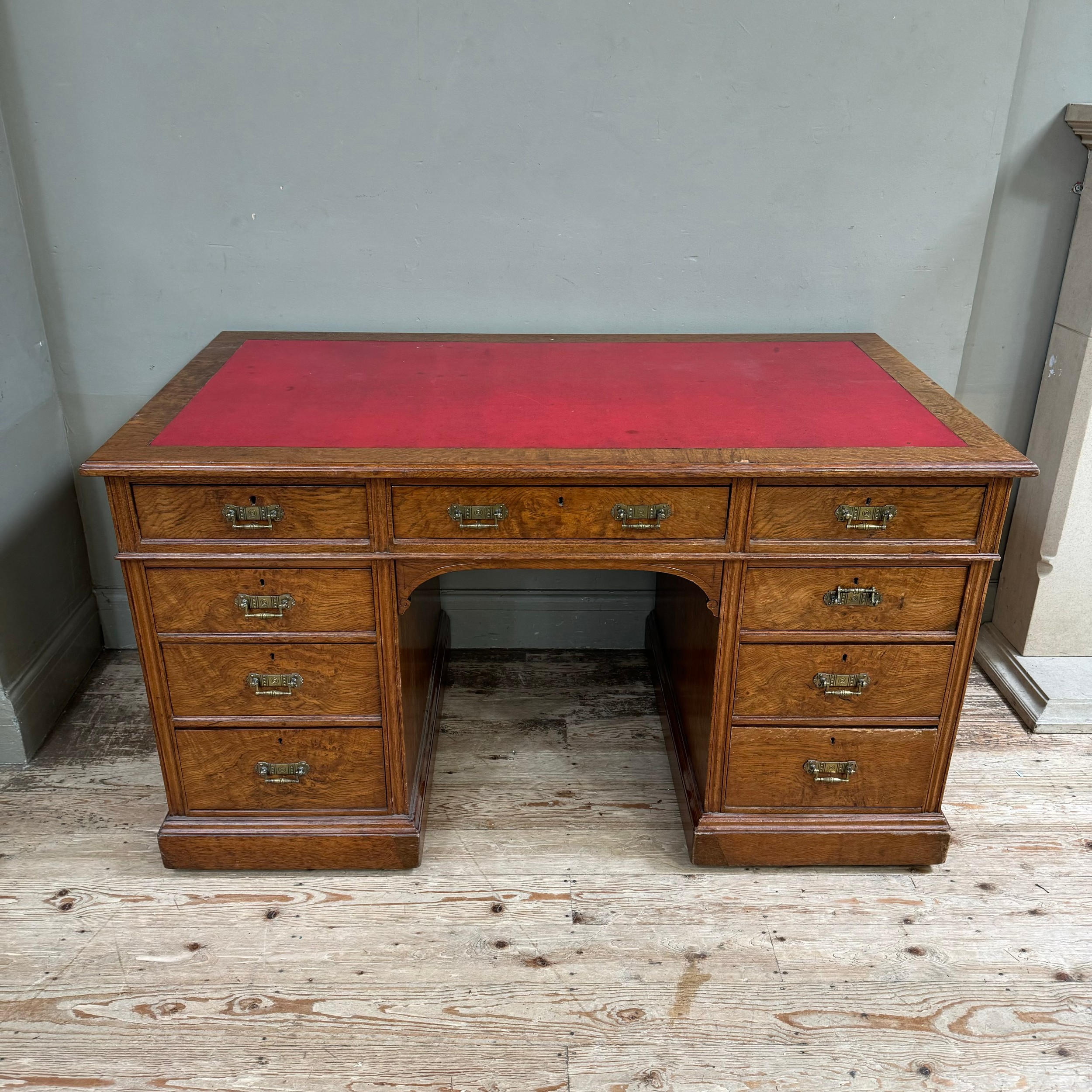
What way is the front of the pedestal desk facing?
toward the camera
